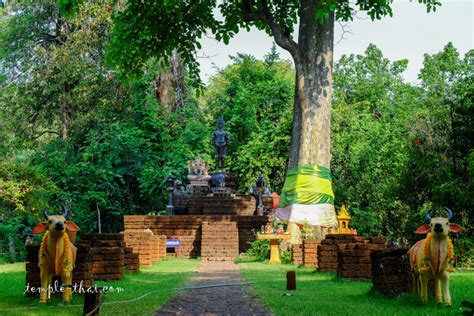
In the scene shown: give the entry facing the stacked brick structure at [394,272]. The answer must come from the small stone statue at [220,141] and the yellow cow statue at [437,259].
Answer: the small stone statue

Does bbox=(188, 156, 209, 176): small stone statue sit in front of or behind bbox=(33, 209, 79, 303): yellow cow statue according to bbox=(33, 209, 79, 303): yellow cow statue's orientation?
behind

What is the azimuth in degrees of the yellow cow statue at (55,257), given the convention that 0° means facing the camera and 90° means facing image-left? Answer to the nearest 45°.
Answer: approximately 0°

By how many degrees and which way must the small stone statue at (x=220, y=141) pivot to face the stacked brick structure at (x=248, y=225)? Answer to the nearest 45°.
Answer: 0° — it already faces it

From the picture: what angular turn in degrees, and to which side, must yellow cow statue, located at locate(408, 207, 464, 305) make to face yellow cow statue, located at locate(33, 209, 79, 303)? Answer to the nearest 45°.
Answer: approximately 90° to its right

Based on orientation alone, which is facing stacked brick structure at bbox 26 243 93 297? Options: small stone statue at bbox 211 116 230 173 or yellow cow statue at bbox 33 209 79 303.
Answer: the small stone statue

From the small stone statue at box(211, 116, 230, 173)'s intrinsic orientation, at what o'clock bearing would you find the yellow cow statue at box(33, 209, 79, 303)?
The yellow cow statue is roughly at 12 o'clock from the small stone statue.

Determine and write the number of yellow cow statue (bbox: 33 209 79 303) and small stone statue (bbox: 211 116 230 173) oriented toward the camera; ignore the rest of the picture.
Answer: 2

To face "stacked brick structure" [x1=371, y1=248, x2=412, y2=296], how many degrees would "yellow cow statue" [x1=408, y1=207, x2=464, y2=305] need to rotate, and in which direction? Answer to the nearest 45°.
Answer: approximately 135° to its right

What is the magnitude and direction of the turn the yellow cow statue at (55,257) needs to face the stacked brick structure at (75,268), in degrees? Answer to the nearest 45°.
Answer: approximately 135° to its left
